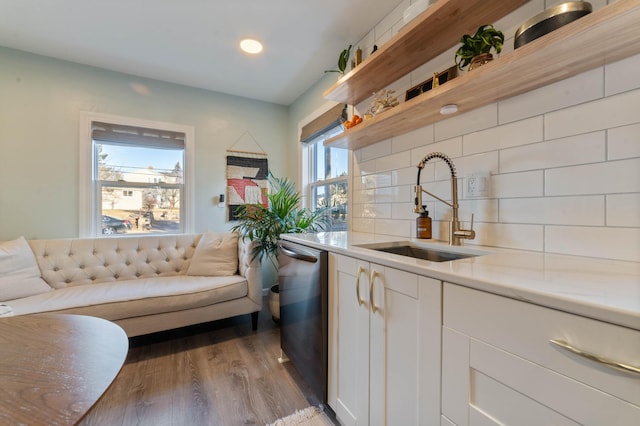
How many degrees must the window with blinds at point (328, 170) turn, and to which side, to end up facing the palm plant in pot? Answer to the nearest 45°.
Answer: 0° — it already faces it

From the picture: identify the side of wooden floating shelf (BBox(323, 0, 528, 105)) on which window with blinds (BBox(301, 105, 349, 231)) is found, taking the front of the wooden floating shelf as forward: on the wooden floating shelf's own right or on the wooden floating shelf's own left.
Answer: on the wooden floating shelf's own right

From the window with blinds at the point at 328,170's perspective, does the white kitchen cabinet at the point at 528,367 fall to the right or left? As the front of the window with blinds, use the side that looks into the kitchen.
on its left

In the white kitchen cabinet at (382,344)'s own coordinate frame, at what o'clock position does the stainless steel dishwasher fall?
The stainless steel dishwasher is roughly at 3 o'clock from the white kitchen cabinet.

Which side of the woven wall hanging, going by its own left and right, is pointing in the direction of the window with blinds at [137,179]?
right

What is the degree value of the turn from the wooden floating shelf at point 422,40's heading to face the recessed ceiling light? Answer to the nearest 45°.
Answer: approximately 45° to its right

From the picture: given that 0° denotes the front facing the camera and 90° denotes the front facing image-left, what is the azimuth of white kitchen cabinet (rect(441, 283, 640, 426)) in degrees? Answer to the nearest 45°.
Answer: approximately 45°

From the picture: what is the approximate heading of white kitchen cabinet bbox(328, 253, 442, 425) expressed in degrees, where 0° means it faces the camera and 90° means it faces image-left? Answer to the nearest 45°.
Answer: approximately 45°
